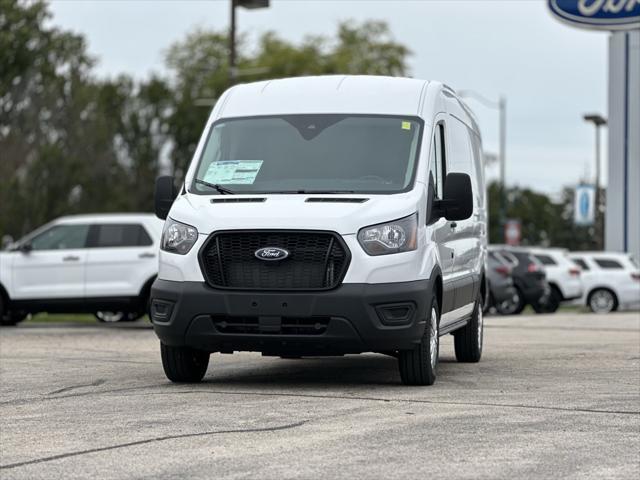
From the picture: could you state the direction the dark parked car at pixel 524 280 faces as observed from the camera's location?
facing away from the viewer and to the left of the viewer

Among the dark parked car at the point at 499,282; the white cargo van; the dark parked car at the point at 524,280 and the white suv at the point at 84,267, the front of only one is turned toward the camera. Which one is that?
the white cargo van

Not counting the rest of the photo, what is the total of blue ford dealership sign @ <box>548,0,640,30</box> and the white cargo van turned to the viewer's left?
0

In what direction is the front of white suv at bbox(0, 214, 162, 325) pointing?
to the viewer's left

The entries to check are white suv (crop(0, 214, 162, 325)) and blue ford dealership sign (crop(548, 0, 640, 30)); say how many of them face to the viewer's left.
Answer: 1

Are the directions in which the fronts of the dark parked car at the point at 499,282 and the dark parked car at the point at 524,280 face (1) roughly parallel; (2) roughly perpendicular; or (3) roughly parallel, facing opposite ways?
roughly parallel

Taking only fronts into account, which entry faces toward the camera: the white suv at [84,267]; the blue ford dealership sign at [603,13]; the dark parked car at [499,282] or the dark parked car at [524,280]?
the blue ford dealership sign

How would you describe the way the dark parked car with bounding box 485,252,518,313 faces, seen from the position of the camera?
facing away from the viewer and to the left of the viewer

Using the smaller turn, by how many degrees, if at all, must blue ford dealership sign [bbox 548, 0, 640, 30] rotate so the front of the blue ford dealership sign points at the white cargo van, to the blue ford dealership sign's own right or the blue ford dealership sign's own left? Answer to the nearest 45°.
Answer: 0° — it already faces it

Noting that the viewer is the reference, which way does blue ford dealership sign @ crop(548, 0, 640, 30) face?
facing the viewer

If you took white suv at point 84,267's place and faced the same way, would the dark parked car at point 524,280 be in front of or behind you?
behind

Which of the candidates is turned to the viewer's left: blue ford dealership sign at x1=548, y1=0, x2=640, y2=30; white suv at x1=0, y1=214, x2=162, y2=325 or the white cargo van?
the white suv

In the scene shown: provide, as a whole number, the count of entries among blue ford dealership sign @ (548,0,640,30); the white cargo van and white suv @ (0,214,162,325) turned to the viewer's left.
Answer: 1

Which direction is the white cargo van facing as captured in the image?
toward the camera
